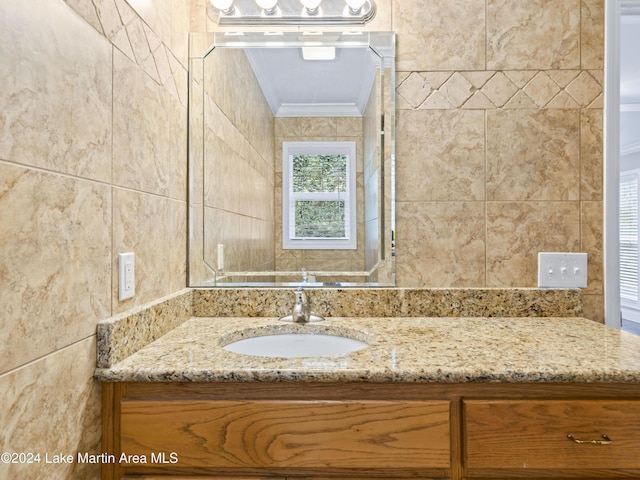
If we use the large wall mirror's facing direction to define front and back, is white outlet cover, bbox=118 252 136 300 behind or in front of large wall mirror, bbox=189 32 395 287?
in front

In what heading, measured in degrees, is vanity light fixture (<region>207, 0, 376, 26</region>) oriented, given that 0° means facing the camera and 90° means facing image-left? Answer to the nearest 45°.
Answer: approximately 0°
